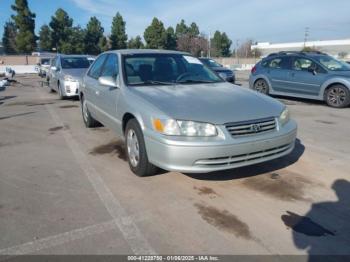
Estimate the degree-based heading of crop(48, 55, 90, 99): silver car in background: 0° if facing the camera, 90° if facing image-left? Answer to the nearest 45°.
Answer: approximately 315°

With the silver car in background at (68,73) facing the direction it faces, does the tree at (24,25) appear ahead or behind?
behind

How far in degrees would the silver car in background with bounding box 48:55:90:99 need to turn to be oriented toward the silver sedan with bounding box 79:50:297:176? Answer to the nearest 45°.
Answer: approximately 45° to its right

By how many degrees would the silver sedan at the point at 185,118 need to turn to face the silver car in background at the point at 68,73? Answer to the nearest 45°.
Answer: approximately 180°

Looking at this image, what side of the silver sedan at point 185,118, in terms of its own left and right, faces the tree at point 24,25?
back

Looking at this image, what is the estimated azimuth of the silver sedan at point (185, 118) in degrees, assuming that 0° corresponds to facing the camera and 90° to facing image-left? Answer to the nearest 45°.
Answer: approximately 315°
